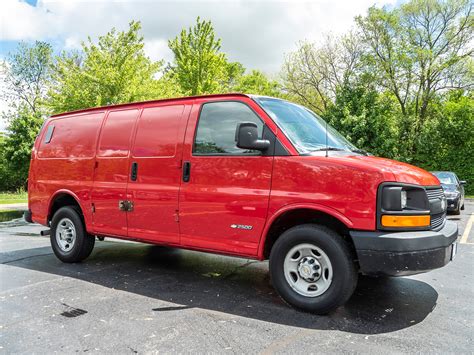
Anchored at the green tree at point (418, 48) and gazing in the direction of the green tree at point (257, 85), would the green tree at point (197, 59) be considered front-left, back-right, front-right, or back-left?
front-left

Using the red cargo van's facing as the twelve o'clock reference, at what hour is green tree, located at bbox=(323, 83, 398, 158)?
The green tree is roughly at 8 o'clock from the red cargo van.

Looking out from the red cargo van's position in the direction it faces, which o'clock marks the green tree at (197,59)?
The green tree is roughly at 7 o'clock from the red cargo van.

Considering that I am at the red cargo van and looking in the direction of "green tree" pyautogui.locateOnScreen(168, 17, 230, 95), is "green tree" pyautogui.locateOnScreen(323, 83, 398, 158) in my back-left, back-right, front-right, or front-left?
front-right

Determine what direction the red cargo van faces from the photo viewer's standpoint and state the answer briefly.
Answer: facing the viewer and to the right of the viewer

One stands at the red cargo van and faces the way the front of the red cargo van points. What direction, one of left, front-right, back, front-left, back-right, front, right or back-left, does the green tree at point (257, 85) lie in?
back-left

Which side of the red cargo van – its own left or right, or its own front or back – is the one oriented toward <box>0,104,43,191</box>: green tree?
back

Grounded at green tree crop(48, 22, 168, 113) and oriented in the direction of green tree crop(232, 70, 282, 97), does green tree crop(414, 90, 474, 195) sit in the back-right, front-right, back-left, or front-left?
front-right

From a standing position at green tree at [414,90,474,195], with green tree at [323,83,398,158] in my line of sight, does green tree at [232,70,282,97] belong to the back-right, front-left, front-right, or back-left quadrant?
front-right

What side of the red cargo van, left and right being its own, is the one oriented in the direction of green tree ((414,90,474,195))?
left

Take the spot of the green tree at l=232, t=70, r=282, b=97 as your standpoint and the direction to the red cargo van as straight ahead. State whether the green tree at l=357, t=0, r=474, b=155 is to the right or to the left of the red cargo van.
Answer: left
